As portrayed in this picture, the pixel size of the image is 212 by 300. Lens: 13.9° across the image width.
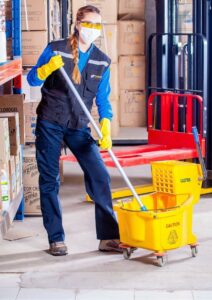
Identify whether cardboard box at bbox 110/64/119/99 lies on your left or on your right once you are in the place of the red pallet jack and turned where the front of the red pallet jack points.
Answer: on your right

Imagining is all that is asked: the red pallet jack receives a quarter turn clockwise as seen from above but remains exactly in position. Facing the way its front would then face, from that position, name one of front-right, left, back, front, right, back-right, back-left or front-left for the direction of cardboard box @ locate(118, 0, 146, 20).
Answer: front-right

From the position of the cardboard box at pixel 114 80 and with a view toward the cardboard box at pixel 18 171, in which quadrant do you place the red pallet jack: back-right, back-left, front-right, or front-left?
front-left

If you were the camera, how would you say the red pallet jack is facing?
facing the viewer and to the left of the viewer

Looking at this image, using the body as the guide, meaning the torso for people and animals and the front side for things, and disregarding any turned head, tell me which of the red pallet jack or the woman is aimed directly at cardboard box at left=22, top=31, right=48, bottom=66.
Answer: the red pallet jack

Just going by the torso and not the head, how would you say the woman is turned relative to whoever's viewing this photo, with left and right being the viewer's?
facing the viewer and to the right of the viewer

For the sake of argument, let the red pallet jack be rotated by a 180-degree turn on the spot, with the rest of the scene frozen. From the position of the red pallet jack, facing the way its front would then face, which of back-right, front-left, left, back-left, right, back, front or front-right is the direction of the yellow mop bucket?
back-right

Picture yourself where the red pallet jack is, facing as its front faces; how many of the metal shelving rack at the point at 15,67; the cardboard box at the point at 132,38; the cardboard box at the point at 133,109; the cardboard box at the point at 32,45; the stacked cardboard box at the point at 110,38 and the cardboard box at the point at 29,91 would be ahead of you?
3

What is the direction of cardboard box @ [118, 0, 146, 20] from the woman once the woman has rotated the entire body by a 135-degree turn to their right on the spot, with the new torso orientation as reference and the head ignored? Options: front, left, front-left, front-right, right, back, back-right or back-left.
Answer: right

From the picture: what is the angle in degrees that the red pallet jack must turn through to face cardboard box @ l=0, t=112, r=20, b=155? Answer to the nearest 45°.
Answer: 0° — it already faces it

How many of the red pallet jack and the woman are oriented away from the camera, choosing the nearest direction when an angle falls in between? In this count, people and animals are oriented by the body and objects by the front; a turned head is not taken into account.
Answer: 0

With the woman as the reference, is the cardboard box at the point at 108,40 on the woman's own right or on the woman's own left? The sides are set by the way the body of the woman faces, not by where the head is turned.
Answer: on the woman's own left

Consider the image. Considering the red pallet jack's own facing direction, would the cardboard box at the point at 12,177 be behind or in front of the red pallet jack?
in front

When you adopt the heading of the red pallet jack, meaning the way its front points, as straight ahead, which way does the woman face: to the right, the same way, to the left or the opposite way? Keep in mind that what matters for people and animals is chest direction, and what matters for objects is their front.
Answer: to the left
